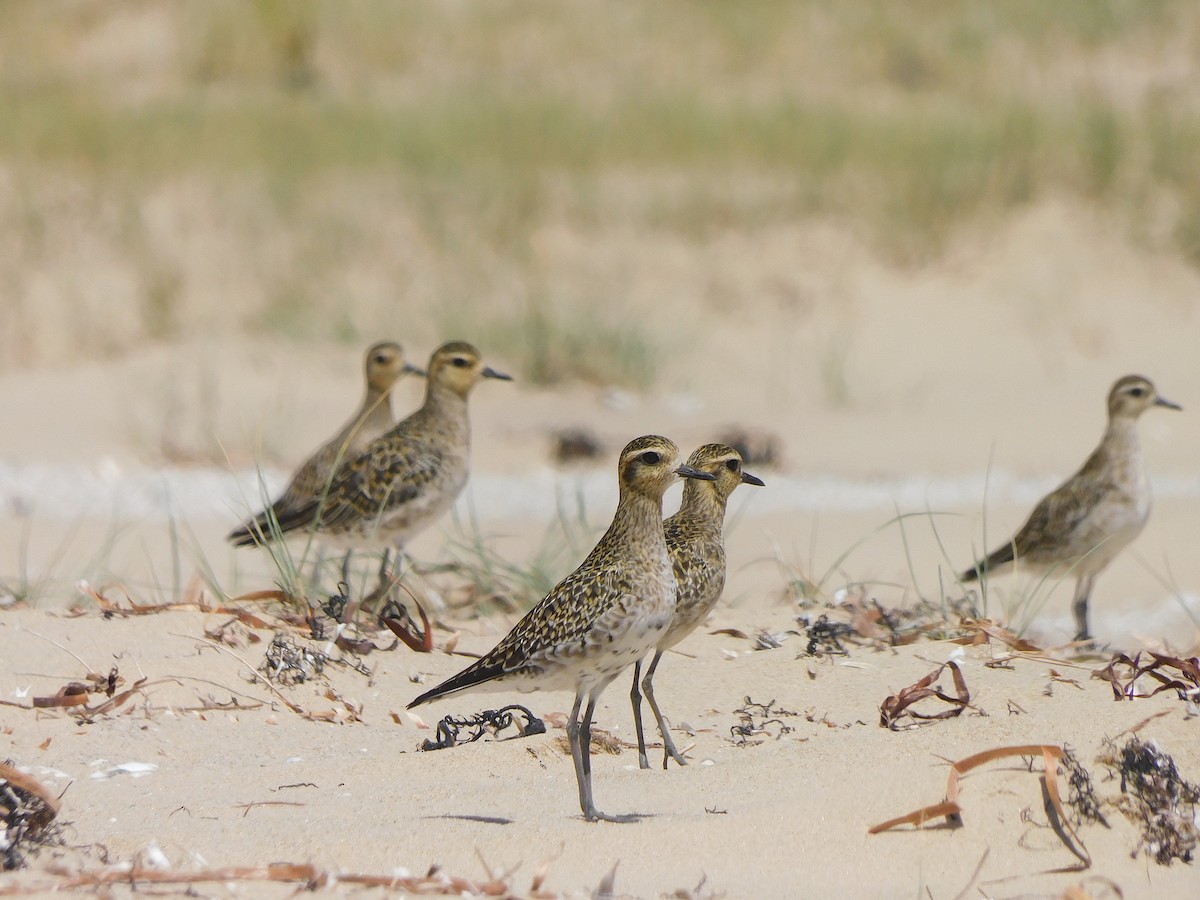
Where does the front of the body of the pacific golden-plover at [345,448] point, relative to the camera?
to the viewer's right

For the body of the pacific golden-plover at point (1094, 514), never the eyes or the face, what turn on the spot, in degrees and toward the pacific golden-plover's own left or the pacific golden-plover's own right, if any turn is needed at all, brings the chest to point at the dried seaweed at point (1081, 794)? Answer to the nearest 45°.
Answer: approximately 90° to the pacific golden-plover's own right

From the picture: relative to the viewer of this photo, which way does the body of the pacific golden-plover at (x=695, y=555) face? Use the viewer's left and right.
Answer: facing to the right of the viewer

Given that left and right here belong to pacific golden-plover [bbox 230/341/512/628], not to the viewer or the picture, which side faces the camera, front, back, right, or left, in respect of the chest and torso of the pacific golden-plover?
right

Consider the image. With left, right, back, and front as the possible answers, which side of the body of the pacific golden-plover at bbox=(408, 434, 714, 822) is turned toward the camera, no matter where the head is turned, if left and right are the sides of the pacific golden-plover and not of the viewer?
right
